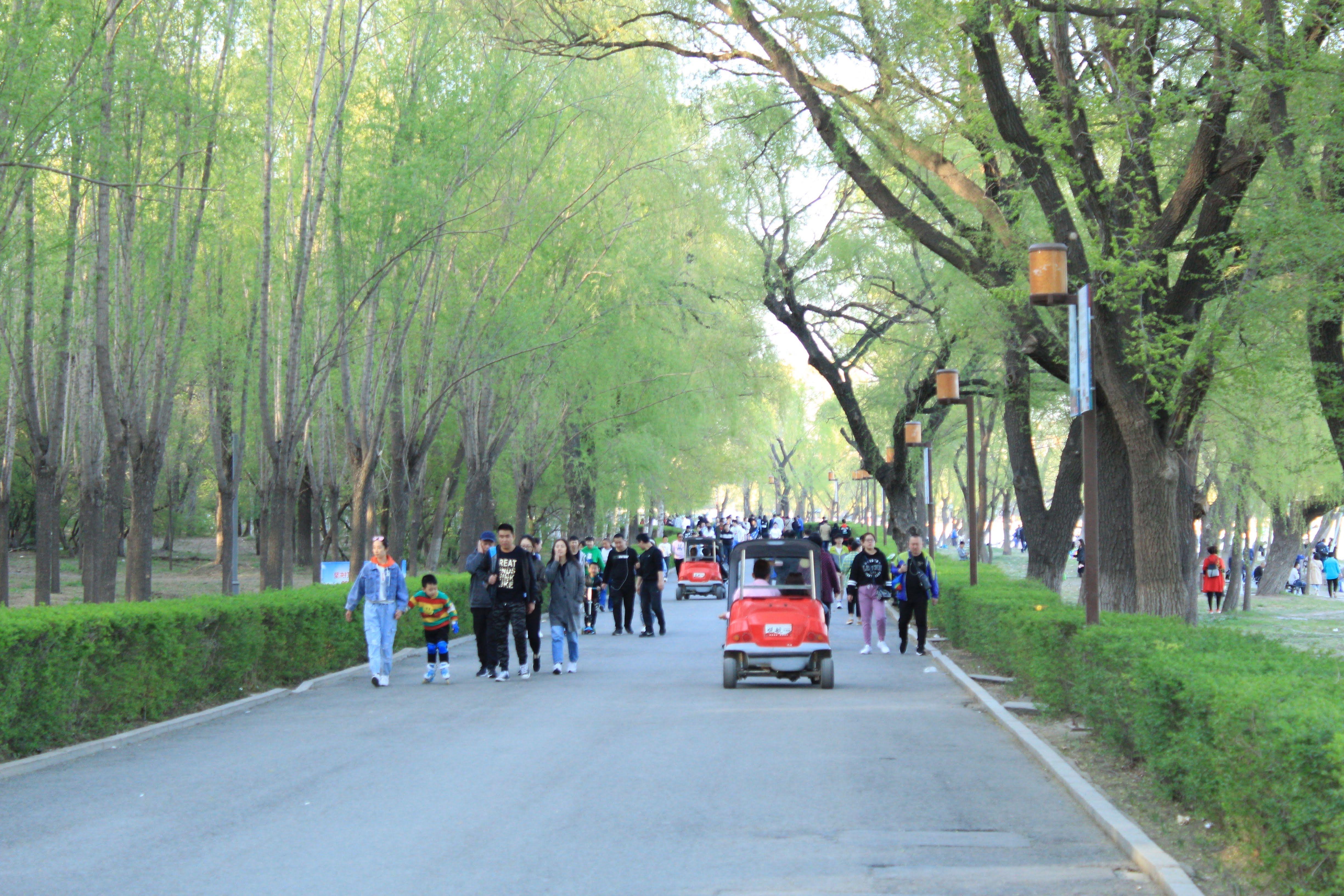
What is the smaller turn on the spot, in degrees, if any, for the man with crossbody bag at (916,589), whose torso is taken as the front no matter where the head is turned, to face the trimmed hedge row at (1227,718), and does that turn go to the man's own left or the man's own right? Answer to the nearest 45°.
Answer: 0° — they already face it

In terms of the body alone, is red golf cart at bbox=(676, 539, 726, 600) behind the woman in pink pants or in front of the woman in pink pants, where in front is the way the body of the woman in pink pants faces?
behind

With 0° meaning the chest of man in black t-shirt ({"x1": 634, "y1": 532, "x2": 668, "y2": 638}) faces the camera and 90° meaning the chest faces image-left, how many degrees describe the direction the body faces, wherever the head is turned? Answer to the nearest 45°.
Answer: approximately 45°

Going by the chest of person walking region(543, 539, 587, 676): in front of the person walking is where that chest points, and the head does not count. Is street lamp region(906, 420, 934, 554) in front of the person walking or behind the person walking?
behind

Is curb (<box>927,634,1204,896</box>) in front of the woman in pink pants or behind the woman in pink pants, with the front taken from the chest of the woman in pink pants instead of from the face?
in front

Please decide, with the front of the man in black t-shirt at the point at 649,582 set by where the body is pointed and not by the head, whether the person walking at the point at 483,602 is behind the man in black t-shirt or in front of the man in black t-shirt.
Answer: in front
